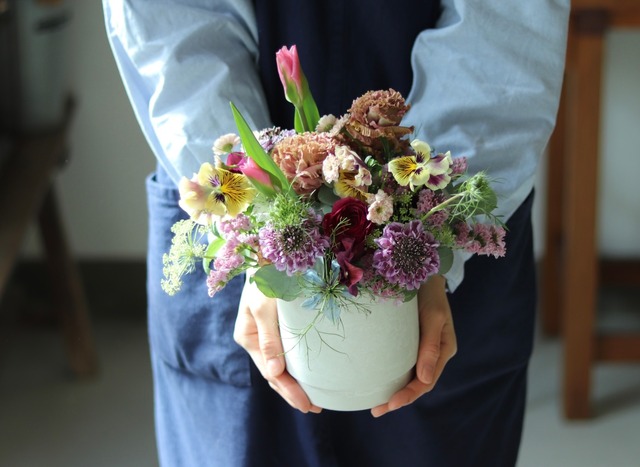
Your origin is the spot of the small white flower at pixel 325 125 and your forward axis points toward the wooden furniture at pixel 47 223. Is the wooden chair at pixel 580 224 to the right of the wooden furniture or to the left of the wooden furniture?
right

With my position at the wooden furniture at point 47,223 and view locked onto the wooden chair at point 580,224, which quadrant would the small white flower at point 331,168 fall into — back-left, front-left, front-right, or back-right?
front-right

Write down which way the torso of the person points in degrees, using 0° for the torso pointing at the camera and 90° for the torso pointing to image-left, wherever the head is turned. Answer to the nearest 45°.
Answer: approximately 0°

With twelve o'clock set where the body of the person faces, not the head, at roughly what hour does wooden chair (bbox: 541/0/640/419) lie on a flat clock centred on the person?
The wooden chair is roughly at 7 o'clock from the person.

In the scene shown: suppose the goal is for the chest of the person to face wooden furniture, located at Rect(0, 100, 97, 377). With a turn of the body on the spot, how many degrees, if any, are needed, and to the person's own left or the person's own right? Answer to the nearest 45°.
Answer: approximately 135° to the person's own right
